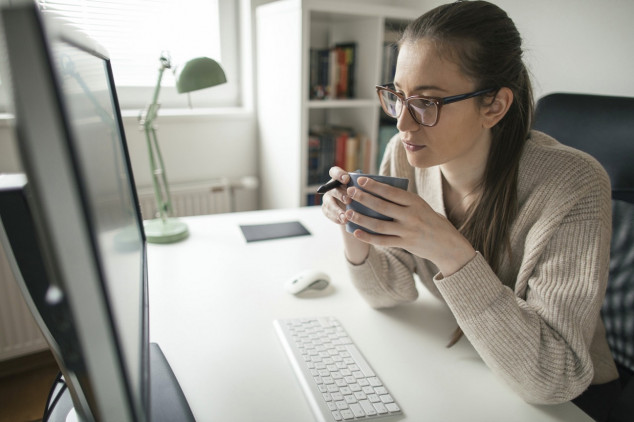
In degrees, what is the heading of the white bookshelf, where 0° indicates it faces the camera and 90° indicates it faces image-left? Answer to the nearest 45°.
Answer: approximately 315°

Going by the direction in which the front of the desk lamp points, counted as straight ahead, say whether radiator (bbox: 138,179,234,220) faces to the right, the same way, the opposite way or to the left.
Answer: to the right

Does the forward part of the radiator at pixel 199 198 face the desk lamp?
yes

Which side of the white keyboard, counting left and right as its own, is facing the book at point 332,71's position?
left

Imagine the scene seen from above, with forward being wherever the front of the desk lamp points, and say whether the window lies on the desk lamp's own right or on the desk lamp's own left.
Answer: on the desk lamp's own left

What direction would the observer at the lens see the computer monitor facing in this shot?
facing to the right of the viewer

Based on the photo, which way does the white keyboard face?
to the viewer's right

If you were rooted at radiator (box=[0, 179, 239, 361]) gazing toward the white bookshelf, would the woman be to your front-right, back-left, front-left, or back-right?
front-right

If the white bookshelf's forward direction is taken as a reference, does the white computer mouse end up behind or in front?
in front

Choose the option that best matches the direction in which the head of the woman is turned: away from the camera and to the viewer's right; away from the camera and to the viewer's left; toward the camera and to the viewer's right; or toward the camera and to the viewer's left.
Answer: toward the camera and to the viewer's left

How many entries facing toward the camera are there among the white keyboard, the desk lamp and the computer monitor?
0

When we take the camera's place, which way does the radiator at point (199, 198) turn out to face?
facing the viewer

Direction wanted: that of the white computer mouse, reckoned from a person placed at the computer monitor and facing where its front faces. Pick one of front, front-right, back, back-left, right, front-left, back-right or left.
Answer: front-left

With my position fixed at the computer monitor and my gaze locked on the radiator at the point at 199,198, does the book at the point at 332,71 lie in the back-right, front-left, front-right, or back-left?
front-right
